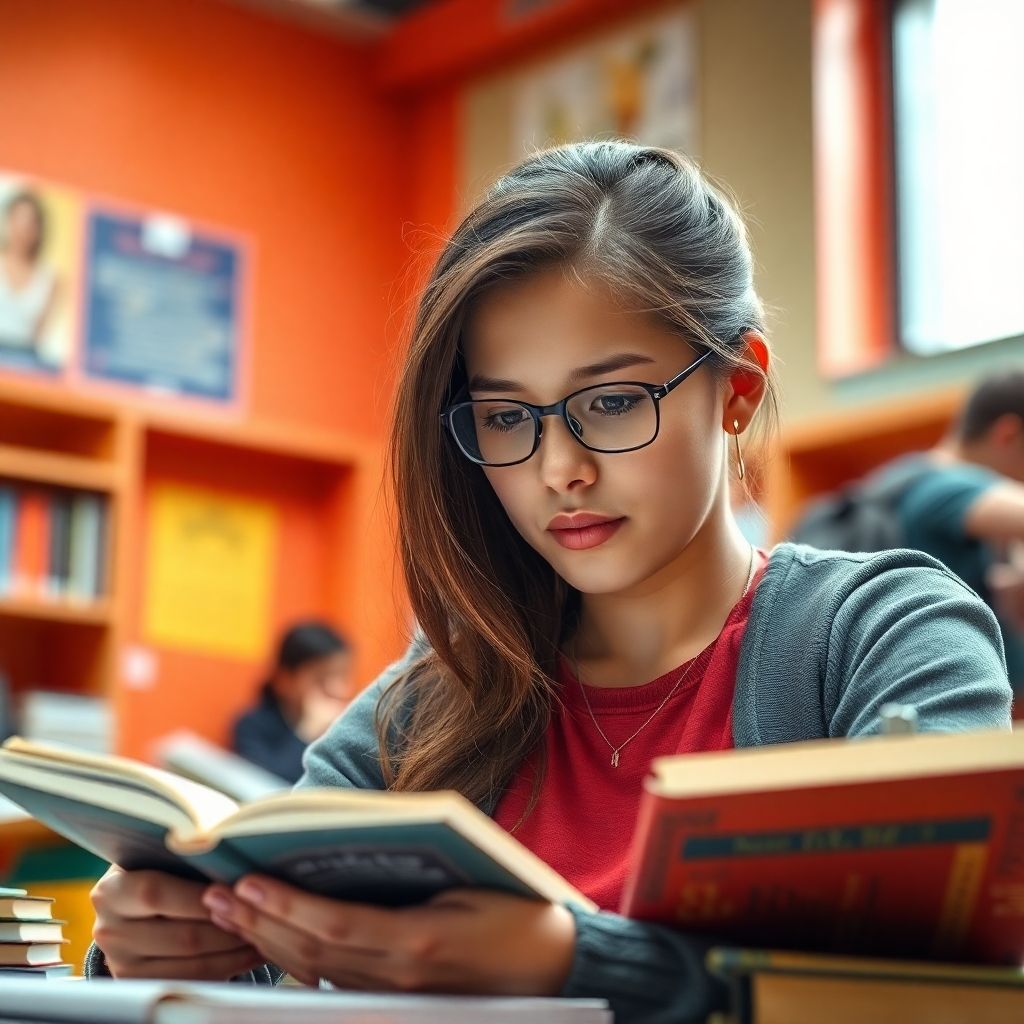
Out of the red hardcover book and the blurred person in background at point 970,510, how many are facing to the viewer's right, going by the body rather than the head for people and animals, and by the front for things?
1

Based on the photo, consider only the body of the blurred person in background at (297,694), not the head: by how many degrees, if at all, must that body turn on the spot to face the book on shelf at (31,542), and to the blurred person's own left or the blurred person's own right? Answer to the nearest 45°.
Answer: approximately 90° to the blurred person's own right

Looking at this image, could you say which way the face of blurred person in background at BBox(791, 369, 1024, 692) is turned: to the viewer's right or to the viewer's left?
to the viewer's right

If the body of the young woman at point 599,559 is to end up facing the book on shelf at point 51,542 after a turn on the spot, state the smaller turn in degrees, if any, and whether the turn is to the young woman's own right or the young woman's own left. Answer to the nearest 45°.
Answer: approximately 90° to the young woman's own right

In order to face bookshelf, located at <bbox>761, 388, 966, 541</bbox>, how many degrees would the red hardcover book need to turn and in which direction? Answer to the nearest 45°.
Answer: approximately 180°

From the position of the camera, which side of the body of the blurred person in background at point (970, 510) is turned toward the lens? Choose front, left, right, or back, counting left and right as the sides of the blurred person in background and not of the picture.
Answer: right

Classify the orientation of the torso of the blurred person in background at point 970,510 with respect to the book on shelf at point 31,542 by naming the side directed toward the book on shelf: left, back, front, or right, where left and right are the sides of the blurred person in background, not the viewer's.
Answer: back

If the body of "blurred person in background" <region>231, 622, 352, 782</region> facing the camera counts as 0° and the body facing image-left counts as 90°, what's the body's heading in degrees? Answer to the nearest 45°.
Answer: approximately 315°

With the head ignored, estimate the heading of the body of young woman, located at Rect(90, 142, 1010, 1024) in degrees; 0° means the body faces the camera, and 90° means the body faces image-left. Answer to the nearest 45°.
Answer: approximately 45°

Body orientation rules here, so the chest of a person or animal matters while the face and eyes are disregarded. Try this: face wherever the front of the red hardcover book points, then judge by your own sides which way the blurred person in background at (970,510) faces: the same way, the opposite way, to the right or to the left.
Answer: to the left

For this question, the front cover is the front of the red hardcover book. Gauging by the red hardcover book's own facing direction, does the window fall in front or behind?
behind
